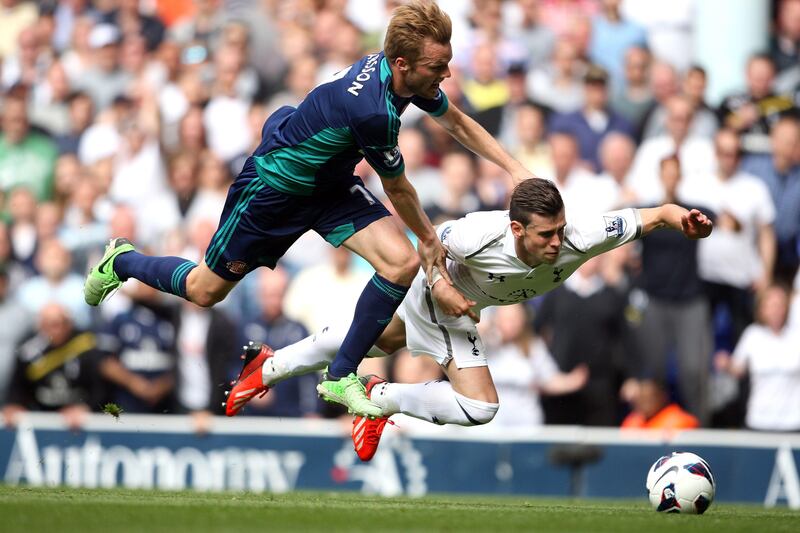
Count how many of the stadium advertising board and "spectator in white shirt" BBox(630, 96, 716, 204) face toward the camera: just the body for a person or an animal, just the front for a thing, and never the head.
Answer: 2

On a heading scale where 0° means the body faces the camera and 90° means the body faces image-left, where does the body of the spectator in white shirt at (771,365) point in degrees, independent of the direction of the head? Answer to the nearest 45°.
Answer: approximately 0°

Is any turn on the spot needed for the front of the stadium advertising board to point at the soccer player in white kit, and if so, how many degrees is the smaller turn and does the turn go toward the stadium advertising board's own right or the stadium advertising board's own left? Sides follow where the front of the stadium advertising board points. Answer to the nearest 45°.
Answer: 0° — it already faces them
